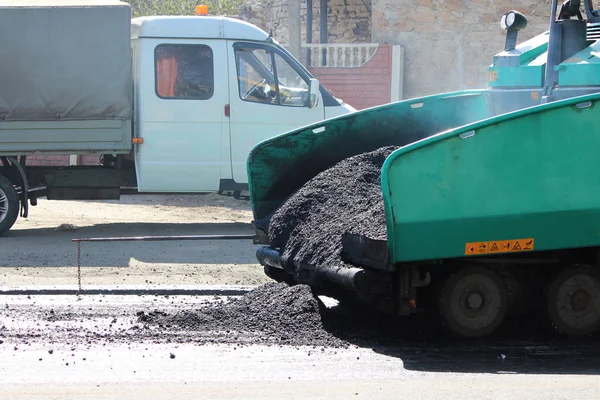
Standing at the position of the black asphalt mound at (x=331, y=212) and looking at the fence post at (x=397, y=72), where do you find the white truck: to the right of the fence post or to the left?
left

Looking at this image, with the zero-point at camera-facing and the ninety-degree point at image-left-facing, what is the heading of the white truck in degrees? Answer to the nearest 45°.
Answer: approximately 270°

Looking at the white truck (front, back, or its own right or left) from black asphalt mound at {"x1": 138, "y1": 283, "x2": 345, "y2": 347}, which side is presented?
right

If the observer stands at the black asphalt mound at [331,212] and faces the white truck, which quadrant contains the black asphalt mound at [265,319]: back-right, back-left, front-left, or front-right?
back-left

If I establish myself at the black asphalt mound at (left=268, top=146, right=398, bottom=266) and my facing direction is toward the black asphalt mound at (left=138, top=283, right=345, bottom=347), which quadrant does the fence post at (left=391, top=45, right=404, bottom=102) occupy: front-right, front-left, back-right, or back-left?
back-right

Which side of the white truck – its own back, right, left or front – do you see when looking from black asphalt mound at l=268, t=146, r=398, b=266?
right

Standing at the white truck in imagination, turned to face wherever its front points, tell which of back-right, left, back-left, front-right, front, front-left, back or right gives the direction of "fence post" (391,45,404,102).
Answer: front-left

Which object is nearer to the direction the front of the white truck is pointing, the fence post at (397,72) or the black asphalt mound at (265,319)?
the fence post
